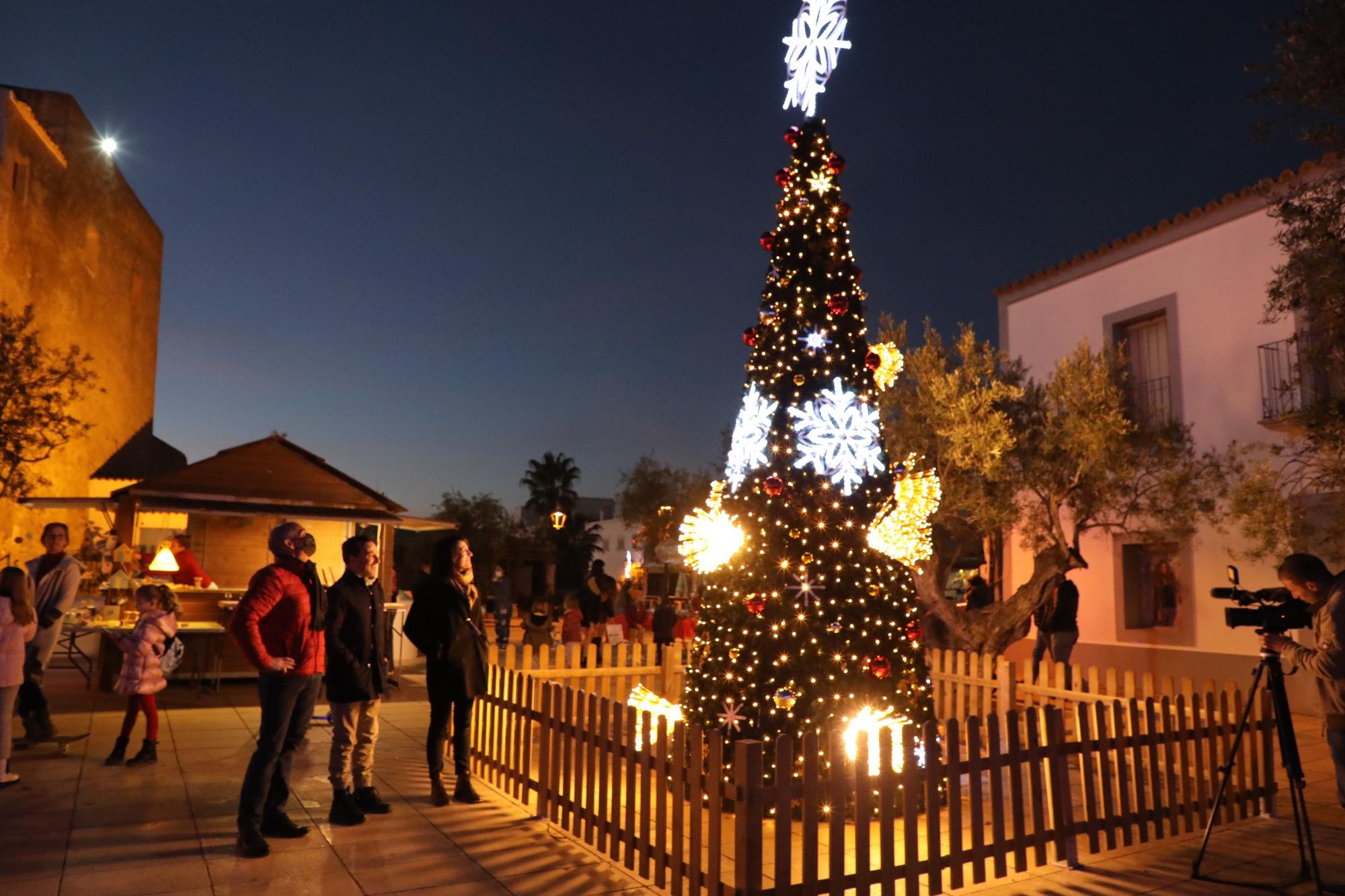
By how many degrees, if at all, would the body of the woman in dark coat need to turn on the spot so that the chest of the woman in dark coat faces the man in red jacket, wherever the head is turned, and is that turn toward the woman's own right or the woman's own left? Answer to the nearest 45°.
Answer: approximately 90° to the woman's own right

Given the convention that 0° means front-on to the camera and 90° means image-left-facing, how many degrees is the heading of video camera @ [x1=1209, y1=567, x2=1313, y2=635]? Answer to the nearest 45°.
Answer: approximately 90°

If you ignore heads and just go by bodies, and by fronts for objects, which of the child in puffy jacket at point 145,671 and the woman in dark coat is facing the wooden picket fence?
the woman in dark coat

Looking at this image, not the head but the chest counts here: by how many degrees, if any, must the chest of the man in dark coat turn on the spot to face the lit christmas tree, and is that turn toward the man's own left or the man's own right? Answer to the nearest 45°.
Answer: approximately 45° to the man's own left

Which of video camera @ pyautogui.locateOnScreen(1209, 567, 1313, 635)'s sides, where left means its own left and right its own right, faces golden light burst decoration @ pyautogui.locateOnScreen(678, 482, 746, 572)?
front

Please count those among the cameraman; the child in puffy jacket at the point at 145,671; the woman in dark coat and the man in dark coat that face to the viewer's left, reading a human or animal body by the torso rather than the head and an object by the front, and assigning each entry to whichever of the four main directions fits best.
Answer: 2

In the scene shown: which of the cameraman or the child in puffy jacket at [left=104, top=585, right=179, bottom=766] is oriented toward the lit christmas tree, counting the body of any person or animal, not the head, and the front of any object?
the cameraman

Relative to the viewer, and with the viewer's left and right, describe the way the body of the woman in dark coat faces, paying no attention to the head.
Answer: facing the viewer and to the right of the viewer

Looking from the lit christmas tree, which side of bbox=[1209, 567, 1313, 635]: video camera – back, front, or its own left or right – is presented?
front

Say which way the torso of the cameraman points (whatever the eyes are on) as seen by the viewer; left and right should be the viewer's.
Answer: facing to the left of the viewer

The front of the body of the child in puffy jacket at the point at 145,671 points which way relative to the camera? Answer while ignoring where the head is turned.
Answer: to the viewer's left

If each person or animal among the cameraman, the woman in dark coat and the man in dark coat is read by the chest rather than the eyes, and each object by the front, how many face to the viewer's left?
1

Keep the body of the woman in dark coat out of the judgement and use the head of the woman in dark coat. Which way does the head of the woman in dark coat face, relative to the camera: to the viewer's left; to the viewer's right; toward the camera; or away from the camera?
to the viewer's right
